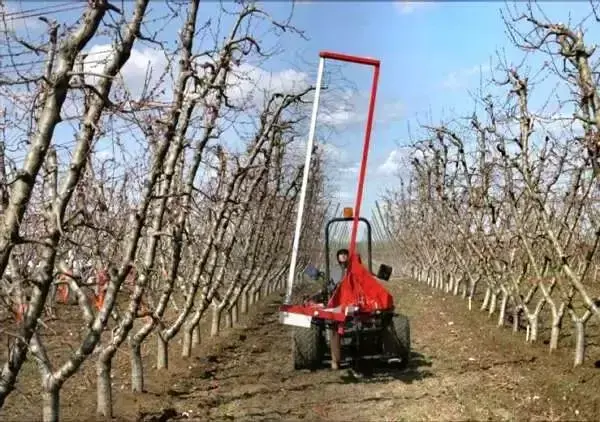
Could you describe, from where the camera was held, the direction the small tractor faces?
facing away from the viewer
